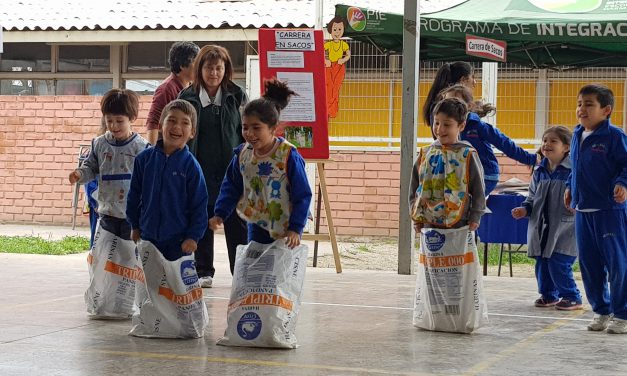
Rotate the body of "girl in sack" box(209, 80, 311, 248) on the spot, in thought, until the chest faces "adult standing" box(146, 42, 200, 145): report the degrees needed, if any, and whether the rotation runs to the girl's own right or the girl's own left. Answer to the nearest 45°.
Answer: approximately 135° to the girl's own right

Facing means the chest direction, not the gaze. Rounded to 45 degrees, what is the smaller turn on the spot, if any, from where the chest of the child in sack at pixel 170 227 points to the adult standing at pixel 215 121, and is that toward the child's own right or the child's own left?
approximately 180°

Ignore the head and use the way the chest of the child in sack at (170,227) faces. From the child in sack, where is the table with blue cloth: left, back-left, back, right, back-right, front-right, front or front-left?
back-left

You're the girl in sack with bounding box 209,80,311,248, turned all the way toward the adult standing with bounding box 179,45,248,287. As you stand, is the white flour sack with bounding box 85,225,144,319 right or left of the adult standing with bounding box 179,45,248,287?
left
